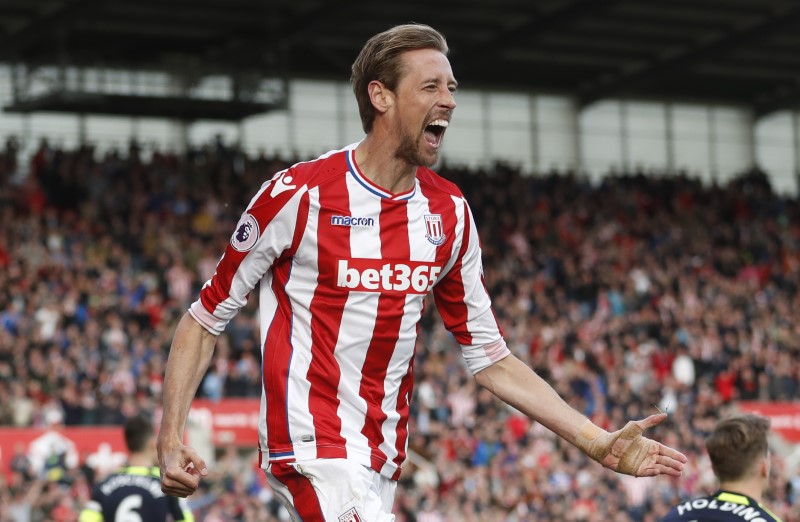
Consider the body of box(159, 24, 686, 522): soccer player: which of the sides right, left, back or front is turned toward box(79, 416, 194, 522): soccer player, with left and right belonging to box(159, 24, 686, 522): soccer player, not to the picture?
back

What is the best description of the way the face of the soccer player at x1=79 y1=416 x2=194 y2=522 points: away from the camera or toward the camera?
away from the camera

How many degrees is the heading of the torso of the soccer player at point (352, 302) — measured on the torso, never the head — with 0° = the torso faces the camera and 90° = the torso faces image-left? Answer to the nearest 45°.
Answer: approximately 315°

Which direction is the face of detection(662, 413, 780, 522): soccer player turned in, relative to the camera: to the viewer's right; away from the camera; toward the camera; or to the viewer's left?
away from the camera

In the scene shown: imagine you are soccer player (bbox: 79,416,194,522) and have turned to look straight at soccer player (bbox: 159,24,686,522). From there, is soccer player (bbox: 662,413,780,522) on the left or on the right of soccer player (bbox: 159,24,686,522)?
left

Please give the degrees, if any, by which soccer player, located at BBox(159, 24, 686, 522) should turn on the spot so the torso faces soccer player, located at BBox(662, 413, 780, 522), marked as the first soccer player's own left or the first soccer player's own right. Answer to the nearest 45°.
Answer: approximately 90° to the first soccer player's own left
